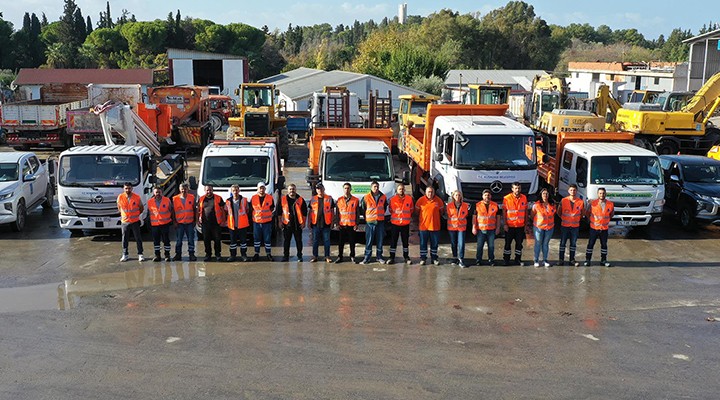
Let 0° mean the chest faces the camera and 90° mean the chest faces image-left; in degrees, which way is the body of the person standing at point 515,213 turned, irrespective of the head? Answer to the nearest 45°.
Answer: approximately 0°

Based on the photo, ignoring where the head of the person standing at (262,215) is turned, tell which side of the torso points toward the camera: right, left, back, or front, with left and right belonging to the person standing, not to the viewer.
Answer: front

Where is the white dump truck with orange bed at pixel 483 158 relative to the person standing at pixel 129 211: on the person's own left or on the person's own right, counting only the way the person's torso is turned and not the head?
on the person's own left

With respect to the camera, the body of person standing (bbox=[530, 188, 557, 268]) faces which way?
toward the camera

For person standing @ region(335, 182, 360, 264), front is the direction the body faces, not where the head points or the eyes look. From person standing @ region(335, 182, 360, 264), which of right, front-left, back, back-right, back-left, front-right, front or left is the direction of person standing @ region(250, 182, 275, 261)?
right

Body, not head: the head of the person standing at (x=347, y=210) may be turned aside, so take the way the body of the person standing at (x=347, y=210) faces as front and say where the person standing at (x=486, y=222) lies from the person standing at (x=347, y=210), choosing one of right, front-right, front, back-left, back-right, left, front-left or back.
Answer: left

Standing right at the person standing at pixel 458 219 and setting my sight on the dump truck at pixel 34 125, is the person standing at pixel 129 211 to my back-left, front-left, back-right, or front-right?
front-left

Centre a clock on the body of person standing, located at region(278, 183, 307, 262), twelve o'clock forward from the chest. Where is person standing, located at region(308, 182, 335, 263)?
person standing, located at region(308, 182, 335, 263) is roughly at 9 o'clock from person standing, located at region(278, 183, 307, 262).

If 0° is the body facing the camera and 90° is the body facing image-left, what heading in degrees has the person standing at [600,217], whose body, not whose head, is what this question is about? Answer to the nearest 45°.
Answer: approximately 0°

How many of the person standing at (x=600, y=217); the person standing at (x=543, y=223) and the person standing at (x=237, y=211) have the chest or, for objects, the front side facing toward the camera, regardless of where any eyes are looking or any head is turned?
3

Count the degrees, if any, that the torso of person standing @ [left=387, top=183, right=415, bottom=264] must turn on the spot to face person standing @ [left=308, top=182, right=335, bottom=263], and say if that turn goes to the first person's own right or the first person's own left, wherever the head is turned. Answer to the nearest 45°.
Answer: approximately 90° to the first person's own right

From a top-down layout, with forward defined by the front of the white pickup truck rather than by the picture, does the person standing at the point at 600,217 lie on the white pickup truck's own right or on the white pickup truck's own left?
on the white pickup truck's own left
